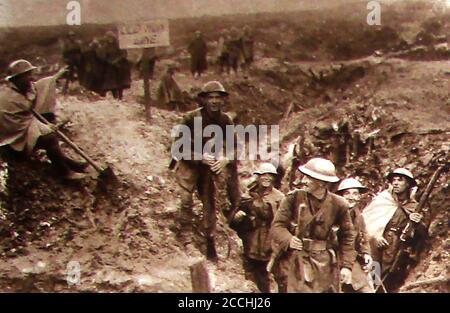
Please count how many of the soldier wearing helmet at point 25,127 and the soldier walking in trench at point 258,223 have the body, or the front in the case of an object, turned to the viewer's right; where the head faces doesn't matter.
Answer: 1

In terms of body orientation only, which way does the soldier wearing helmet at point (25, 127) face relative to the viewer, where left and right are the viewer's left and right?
facing to the right of the viewer

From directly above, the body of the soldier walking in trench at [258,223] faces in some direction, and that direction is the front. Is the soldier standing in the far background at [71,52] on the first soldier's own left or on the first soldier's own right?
on the first soldier's own right

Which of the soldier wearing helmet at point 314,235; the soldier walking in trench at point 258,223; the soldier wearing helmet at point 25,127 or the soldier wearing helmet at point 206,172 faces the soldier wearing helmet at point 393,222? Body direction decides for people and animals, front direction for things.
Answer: the soldier wearing helmet at point 25,127

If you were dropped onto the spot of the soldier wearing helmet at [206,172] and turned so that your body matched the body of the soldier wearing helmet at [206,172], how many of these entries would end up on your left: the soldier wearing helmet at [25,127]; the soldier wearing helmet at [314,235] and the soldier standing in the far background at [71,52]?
1

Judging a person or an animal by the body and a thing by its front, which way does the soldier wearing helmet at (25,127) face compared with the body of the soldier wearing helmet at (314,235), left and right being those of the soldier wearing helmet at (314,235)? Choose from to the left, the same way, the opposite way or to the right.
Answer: to the left
